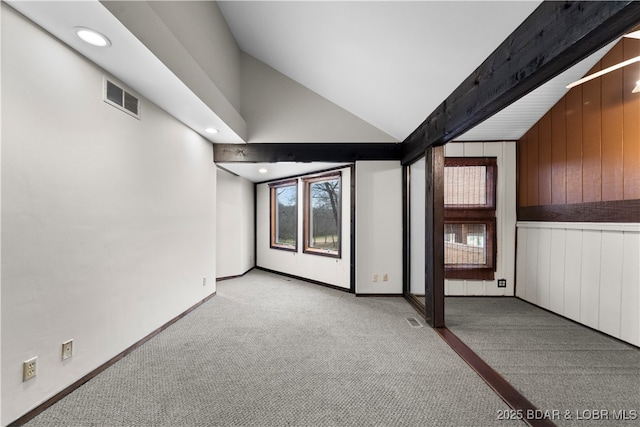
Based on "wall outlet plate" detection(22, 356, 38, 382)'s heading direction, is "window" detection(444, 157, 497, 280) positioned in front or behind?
in front

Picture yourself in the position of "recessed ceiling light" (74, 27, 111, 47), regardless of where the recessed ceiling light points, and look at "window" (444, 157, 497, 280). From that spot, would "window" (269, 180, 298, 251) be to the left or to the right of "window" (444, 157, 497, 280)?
left

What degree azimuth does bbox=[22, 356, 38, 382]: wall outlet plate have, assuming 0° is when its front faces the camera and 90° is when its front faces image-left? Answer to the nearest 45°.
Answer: approximately 315°

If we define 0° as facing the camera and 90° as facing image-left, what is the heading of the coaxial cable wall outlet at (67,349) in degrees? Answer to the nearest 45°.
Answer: approximately 315°

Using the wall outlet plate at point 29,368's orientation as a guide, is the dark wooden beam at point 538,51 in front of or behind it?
in front

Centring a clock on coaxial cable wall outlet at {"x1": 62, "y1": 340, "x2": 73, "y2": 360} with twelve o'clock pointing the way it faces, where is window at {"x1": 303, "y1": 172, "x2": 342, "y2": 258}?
The window is roughly at 10 o'clock from the coaxial cable wall outlet.

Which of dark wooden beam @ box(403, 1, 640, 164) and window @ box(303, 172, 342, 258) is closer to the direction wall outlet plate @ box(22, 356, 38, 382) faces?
the dark wooden beam

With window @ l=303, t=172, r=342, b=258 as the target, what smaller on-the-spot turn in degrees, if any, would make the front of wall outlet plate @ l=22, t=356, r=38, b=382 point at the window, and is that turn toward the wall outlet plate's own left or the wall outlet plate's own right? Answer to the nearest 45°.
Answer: approximately 45° to the wall outlet plate's own left
